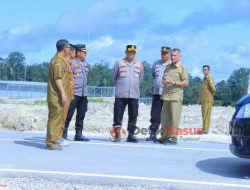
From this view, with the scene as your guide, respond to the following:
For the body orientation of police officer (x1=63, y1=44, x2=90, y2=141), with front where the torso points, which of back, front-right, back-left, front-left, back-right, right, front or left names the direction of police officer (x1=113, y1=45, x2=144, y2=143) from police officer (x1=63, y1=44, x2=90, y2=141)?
front-left

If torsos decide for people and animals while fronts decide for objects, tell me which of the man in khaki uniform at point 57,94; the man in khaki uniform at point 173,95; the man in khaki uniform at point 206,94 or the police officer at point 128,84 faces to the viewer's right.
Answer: the man in khaki uniform at point 57,94

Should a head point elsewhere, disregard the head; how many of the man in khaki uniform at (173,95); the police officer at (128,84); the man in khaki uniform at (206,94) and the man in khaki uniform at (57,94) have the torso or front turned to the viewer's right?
1

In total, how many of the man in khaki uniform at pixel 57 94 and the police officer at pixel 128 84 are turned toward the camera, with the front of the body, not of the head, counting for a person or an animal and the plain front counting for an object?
1

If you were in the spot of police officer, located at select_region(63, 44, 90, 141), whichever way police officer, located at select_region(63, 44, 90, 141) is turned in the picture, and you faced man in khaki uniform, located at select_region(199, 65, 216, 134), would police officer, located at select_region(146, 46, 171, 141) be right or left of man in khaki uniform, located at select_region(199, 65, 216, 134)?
right

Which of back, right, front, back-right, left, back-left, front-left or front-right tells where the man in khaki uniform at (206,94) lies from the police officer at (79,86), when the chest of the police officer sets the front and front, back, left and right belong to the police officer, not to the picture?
left

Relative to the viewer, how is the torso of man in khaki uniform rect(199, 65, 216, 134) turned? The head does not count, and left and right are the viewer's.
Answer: facing the viewer and to the left of the viewer

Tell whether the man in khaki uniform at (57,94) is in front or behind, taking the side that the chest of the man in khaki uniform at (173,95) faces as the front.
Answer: in front

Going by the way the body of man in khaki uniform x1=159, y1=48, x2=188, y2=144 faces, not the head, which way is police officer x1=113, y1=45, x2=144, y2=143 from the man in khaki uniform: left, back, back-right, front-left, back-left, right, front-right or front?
front-right

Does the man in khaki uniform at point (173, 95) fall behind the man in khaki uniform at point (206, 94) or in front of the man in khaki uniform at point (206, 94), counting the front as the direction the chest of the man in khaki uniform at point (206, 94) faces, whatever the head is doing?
in front

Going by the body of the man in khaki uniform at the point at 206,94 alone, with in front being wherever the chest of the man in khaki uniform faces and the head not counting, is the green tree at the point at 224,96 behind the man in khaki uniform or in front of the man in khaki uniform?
behind

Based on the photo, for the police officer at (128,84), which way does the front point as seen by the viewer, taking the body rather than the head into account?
toward the camera

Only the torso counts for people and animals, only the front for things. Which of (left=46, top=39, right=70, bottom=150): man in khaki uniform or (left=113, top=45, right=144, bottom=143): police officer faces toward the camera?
the police officer

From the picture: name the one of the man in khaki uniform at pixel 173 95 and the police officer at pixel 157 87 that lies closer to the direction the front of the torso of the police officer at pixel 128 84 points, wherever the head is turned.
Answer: the man in khaki uniform

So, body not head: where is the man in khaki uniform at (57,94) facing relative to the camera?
to the viewer's right

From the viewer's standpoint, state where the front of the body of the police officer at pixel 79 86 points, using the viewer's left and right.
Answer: facing the viewer and to the right of the viewer

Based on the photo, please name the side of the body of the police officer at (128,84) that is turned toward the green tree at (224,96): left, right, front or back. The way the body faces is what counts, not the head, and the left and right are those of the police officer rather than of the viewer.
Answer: back

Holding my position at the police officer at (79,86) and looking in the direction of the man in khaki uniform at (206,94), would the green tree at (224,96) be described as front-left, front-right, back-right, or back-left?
front-left
